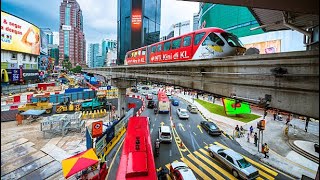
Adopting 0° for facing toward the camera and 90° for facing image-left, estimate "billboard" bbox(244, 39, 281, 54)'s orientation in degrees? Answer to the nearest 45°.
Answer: approximately 45°

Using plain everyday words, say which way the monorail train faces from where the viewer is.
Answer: facing the viewer and to the right of the viewer

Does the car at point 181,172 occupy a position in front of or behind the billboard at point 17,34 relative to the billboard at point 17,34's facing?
in front

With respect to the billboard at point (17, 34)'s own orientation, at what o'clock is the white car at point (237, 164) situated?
The white car is roughly at 1 o'clock from the billboard.

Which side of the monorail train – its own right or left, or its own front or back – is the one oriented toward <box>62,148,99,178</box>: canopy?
right

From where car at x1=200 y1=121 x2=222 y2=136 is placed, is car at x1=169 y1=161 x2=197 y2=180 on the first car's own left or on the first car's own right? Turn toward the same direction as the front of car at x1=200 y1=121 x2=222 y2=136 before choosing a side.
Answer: on the first car's own right

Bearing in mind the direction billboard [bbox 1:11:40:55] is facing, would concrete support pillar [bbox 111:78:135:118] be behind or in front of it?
in front

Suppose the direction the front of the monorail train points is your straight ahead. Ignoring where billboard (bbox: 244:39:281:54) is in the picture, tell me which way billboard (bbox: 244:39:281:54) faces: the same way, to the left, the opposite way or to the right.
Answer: to the right

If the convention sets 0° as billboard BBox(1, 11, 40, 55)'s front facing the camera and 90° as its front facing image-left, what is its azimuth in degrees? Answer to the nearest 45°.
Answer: approximately 315°
